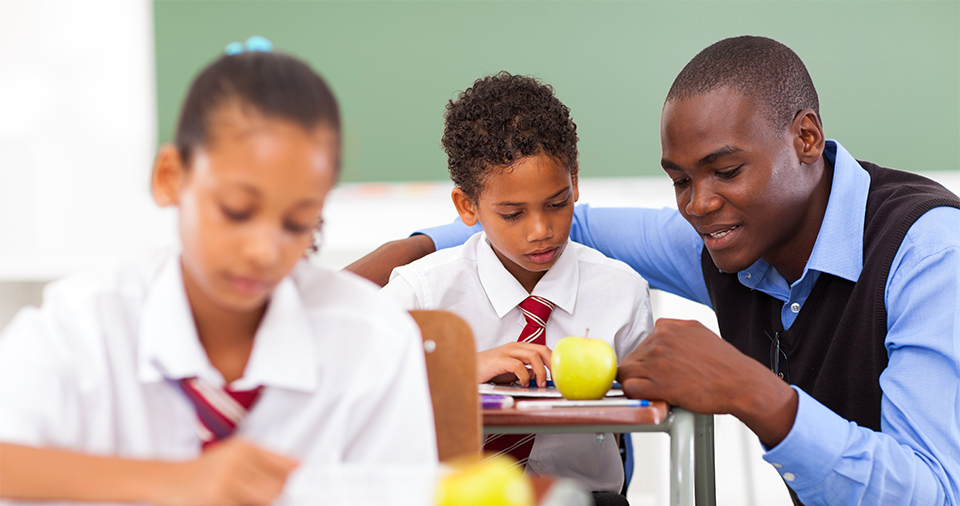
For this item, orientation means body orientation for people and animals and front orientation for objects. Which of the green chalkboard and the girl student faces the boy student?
the green chalkboard

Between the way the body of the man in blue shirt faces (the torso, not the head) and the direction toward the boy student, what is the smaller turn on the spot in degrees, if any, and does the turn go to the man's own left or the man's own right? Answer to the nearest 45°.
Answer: approximately 45° to the man's own right

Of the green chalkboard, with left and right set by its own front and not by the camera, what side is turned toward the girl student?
front

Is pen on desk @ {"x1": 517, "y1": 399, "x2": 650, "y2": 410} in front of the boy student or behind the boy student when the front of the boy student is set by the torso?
in front

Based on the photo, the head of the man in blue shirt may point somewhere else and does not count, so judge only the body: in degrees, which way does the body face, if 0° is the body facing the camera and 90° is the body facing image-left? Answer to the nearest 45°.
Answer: approximately 45°

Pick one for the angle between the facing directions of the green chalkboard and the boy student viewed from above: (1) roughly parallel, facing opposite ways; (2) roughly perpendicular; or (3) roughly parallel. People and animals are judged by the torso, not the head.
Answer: roughly parallel

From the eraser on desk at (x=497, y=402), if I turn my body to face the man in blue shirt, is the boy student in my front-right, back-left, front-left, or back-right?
front-left

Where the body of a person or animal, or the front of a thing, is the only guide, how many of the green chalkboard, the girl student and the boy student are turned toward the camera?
3

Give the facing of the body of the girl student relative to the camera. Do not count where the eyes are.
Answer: toward the camera

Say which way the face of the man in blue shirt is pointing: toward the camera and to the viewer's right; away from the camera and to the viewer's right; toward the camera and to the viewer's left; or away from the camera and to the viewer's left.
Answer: toward the camera and to the viewer's left

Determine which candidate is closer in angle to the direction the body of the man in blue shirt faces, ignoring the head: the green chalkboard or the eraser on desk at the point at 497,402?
the eraser on desk

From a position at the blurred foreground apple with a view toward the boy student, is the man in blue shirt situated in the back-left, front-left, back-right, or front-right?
front-right

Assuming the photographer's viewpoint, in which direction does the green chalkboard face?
facing the viewer
